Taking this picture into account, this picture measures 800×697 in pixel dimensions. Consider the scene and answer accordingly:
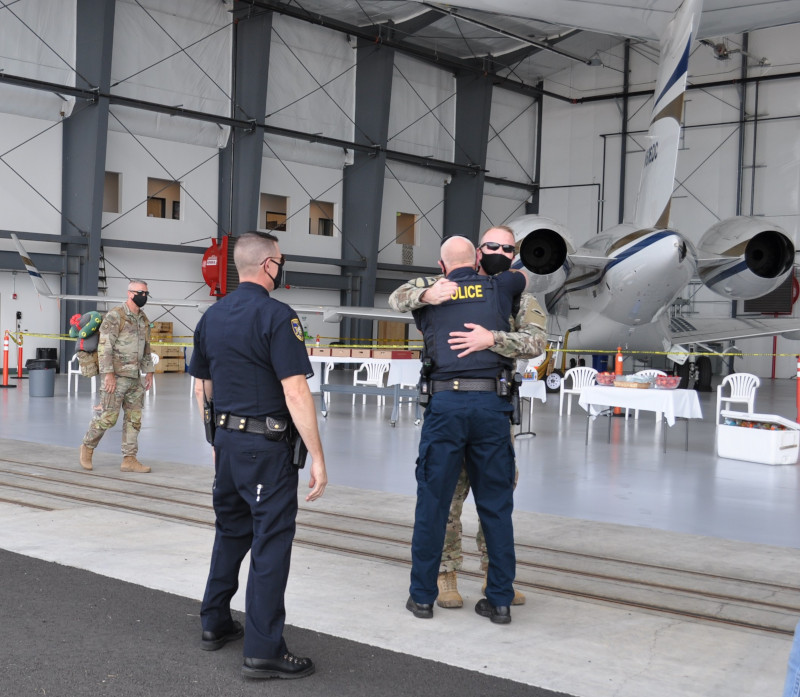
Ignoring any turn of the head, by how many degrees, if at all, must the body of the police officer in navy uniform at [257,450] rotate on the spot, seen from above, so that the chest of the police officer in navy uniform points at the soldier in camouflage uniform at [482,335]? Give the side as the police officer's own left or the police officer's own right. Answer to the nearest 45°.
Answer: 0° — they already face them

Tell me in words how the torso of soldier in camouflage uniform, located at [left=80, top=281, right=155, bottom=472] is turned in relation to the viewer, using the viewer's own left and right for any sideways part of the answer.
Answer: facing the viewer and to the right of the viewer

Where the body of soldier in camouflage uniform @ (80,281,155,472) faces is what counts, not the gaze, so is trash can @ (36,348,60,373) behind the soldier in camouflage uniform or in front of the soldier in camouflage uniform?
behind

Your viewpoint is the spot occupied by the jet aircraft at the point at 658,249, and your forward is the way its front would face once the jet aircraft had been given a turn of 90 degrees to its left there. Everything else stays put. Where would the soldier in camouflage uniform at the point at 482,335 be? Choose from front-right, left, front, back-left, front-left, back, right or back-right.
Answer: front-left

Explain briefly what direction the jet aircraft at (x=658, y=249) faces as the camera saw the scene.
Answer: facing away from the viewer and to the left of the viewer

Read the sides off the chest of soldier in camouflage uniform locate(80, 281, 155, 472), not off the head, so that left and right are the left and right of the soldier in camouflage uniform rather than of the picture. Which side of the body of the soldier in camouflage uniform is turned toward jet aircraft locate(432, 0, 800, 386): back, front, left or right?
left

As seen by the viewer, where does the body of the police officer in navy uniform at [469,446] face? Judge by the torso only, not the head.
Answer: away from the camera

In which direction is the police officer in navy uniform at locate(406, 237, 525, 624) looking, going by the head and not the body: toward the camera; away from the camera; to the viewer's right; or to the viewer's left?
away from the camera

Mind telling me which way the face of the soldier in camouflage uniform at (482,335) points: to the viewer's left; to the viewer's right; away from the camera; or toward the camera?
toward the camera

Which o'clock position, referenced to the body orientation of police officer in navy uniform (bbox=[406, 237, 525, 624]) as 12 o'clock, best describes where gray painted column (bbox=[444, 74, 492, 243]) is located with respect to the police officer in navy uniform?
The gray painted column is roughly at 12 o'clock from the police officer in navy uniform.

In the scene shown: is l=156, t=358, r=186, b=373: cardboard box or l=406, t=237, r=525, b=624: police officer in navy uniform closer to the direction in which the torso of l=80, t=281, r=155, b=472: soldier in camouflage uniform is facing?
the police officer in navy uniform

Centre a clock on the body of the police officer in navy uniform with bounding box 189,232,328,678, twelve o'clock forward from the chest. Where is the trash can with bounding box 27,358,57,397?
The trash can is roughly at 10 o'clock from the police officer in navy uniform.

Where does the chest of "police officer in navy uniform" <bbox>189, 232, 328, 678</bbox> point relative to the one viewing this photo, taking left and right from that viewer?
facing away from the viewer and to the right of the viewer

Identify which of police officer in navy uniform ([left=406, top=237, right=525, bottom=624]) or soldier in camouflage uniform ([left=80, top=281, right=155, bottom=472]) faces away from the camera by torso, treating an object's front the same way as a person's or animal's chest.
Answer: the police officer in navy uniform

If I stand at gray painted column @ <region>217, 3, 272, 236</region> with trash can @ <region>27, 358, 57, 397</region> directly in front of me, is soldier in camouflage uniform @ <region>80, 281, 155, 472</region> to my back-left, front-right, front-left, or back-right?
front-left

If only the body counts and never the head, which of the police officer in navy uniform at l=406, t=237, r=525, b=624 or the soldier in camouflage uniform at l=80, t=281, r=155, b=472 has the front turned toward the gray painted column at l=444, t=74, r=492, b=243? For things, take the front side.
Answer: the police officer in navy uniform

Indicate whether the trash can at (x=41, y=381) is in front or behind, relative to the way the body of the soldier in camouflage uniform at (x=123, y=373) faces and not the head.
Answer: behind
